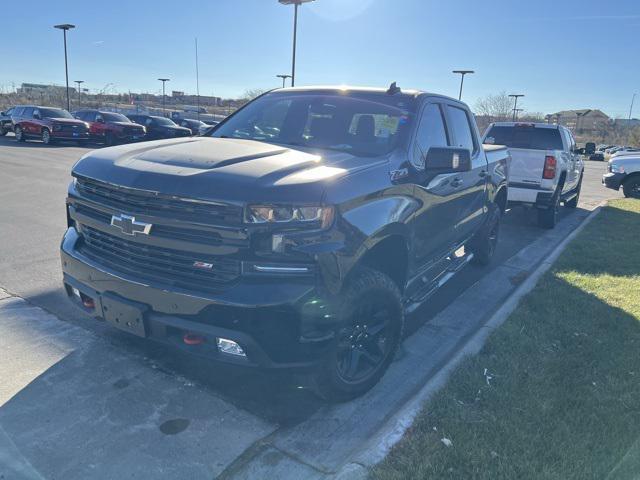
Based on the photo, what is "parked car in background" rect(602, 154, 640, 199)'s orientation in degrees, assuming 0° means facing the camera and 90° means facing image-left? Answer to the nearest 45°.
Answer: approximately 45°

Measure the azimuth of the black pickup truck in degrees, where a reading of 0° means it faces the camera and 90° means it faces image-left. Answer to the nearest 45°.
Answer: approximately 45°

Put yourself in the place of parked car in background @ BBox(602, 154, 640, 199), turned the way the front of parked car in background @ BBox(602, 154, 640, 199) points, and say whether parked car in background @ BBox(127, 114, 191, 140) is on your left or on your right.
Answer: on your right

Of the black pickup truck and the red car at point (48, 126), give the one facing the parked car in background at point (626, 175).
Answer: the red car

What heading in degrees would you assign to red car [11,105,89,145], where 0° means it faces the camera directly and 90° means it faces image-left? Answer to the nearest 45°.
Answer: approximately 315°

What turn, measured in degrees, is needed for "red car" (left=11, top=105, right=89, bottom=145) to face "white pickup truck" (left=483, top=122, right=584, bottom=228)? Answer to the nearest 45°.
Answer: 0° — it already faces it

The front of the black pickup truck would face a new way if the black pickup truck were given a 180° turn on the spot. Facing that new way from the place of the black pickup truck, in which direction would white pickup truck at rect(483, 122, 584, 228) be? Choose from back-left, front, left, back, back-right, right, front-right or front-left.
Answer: front

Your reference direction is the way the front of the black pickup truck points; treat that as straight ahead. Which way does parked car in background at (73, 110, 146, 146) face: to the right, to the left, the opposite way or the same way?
to the left

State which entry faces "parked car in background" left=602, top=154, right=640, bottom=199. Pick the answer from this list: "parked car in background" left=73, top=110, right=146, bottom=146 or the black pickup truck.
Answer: "parked car in background" left=73, top=110, right=146, bottom=146

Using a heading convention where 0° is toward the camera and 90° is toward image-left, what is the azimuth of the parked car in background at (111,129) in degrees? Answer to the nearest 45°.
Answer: approximately 315°
